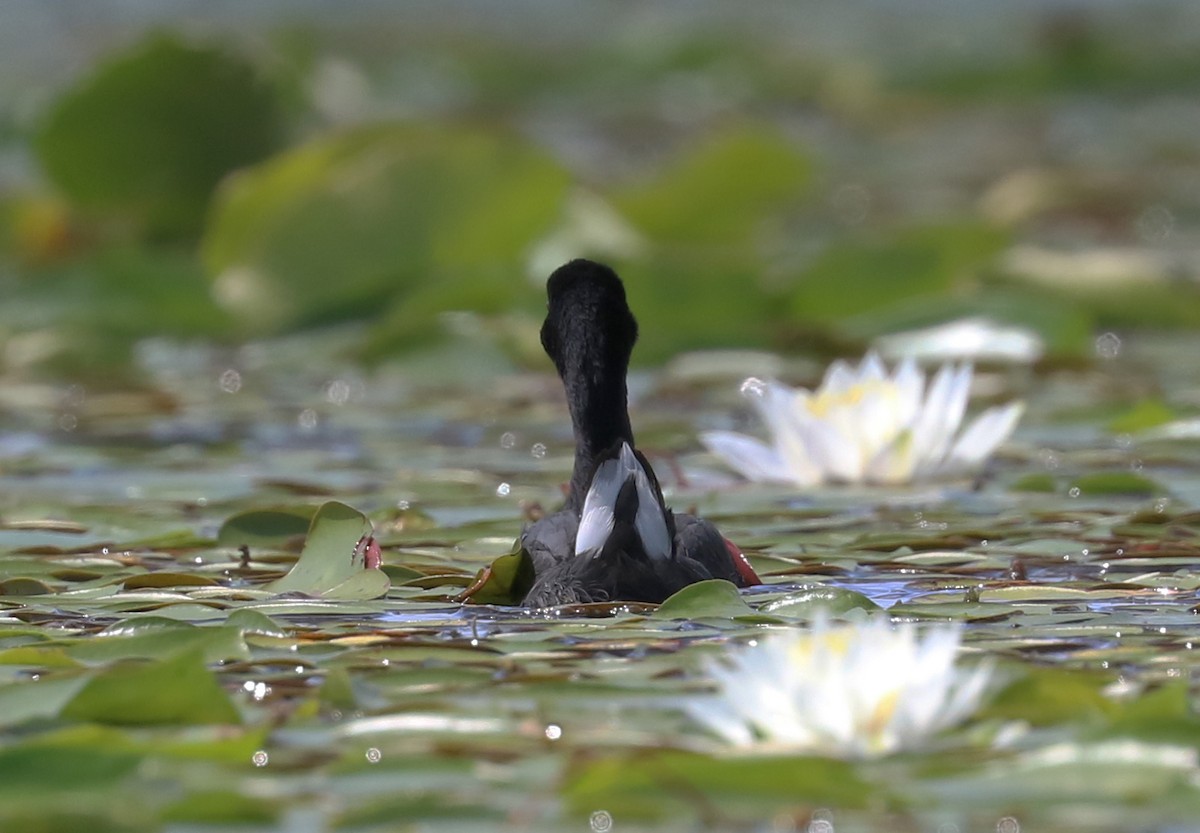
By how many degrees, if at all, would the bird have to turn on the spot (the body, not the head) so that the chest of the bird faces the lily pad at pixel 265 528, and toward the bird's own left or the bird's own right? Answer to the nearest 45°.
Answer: approximately 45° to the bird's own left

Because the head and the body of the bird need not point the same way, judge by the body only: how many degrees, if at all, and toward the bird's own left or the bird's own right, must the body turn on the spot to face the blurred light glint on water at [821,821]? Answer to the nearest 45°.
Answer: approximately 180°

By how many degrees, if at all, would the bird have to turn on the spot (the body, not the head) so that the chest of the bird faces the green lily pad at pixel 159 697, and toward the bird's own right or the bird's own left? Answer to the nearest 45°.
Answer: approximately 135° to the bird's own left

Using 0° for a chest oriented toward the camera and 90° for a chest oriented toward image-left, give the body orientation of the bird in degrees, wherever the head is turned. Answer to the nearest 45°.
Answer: approximately 180°

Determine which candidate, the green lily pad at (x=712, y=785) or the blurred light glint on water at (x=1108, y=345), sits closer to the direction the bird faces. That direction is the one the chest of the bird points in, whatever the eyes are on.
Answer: the blurred light glint on water

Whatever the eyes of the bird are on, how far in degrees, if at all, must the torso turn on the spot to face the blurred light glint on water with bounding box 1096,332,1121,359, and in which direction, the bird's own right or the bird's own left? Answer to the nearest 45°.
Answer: approximately 45° to the bird's own right

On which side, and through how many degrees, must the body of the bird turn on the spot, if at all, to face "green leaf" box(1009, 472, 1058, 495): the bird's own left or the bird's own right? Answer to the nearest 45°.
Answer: approximately 45° to the bird's own right
